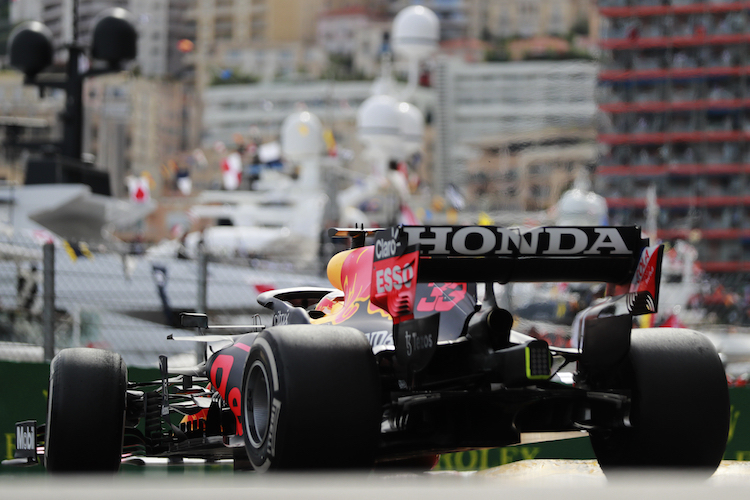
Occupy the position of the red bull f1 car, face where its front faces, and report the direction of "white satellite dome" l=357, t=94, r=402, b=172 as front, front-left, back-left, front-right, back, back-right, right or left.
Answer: front-right

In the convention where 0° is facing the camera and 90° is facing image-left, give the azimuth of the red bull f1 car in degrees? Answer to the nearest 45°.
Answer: approximately 135°

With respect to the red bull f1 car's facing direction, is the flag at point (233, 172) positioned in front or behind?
in front
